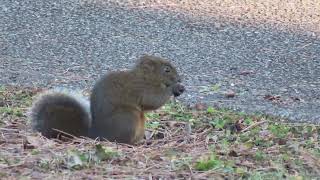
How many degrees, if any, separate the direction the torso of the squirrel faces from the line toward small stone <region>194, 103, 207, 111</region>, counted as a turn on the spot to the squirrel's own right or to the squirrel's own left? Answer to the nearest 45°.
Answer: approximately 45° to the squirrel's own left

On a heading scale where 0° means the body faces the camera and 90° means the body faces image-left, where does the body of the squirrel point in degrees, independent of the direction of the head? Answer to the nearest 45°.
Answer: approximately 270°

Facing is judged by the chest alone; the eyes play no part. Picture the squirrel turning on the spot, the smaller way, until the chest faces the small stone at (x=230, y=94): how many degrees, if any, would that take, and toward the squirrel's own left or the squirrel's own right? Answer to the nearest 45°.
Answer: approximately 45° to the squirrel's own left
